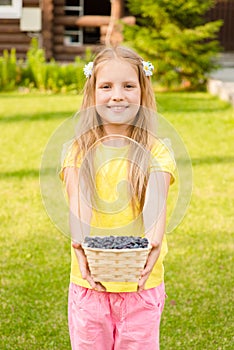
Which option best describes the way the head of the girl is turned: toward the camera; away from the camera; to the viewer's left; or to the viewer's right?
toward the camera

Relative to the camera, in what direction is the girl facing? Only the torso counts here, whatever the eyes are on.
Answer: toward the camera

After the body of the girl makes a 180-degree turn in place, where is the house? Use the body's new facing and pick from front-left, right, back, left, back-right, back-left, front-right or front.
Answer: front

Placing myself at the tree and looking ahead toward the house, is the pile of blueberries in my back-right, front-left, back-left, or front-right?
back-left

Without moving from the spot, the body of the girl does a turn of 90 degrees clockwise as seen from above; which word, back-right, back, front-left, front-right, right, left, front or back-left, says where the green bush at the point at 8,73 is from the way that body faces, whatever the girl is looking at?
right

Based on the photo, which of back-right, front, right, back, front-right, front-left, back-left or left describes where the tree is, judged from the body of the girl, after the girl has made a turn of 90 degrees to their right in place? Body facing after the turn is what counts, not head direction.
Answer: right

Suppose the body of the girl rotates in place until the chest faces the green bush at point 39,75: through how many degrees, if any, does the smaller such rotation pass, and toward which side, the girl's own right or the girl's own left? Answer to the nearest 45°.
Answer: approximately 180°
